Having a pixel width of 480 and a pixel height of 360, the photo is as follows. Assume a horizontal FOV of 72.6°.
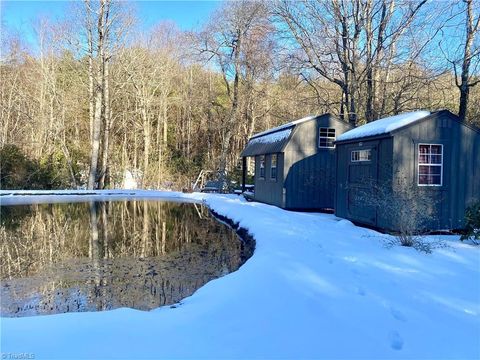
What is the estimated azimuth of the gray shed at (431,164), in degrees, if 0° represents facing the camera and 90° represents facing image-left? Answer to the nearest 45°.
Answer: approximately 45°

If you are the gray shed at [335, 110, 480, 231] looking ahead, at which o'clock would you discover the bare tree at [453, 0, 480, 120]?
The bare tree is roughly at 5 o'clock from the gray shed.

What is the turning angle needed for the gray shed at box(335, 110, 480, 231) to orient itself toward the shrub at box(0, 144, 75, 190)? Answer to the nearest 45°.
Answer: approximately 45° to its right

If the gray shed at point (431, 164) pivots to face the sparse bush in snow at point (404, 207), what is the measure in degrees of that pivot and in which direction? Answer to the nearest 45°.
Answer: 0° — it already faces it

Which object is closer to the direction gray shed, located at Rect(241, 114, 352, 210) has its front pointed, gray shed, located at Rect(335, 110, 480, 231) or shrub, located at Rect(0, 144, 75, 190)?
the shrub

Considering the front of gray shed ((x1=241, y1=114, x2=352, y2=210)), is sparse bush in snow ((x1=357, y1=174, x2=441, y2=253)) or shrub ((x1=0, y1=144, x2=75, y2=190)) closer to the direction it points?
the shrub

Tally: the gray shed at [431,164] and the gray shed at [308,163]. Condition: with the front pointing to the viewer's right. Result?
0

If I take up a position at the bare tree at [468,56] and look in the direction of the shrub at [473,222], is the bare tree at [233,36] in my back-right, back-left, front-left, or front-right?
back-right

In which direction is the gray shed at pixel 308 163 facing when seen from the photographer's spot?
facing away from the viewer and to the left of the viewer

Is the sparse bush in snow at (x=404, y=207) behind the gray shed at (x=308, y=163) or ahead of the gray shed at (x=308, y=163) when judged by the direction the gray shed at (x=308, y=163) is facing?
behind
